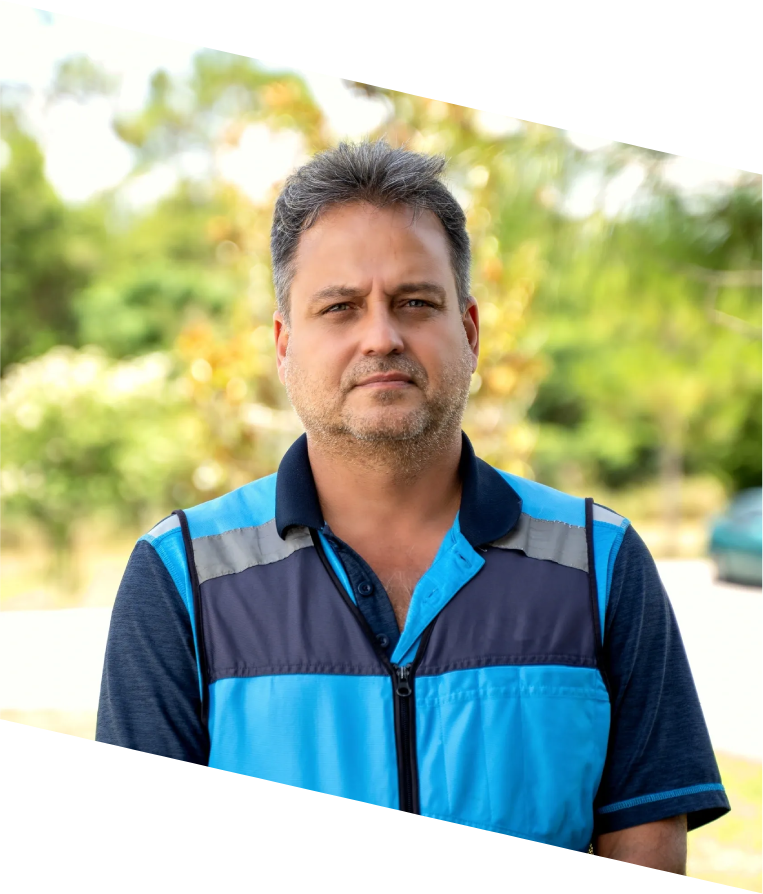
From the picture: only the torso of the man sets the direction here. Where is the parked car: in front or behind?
behind

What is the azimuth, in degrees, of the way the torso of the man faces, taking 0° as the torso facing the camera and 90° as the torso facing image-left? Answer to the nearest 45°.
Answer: approximately 0°
